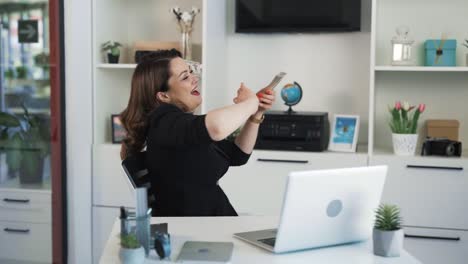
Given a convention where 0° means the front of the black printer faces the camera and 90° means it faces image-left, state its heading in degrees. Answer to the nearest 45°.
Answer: approximately 0°

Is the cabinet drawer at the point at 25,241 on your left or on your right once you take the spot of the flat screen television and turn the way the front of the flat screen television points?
on your right

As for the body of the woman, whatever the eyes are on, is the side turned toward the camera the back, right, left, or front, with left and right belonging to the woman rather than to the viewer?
right

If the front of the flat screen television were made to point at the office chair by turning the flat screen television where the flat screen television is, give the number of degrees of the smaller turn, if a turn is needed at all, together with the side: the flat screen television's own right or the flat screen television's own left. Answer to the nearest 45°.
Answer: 0° — it already faces it

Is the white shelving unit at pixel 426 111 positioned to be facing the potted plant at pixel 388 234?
yes

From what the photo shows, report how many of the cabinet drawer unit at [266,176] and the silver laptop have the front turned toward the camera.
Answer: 1
